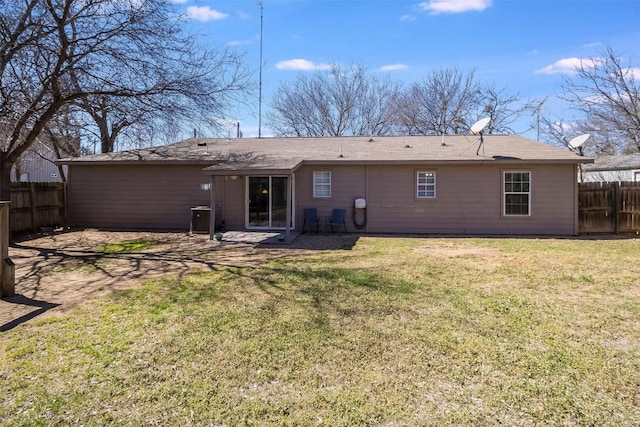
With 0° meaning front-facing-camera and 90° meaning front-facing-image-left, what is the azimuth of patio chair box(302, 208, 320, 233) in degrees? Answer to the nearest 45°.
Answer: approximately 0°

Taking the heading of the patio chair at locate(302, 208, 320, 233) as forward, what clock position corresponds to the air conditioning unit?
The air conditioning unit is roughly at 3 o'clock from the patio chair.

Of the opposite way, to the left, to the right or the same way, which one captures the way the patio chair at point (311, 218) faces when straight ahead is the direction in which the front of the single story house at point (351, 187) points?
the opposite way

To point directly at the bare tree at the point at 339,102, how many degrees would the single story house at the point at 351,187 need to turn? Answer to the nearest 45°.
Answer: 0° — it already faces it

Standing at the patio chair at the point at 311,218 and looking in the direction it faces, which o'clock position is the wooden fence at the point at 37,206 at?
The wooden fence is roughly at 3 o'clock from the patio chair.

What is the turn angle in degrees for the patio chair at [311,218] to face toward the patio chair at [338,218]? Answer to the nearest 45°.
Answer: approximately 90° to its left

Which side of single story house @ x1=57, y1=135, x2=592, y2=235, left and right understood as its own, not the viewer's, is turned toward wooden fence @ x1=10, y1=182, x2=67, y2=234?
left

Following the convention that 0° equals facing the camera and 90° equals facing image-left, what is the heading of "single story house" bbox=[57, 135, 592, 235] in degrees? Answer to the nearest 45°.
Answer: approximately 180°

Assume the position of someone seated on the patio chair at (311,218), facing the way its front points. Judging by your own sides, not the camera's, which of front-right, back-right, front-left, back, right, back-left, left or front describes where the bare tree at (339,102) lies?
back
